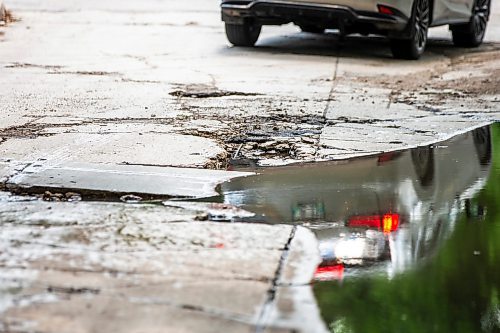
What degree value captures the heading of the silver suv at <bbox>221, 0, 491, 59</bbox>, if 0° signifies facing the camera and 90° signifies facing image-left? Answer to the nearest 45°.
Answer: approximately 225°
